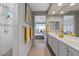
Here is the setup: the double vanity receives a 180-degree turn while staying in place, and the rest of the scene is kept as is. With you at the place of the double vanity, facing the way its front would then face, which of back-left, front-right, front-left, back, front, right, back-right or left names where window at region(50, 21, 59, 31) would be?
front-left

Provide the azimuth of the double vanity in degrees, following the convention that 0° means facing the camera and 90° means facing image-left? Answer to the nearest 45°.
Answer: approximately 45°
